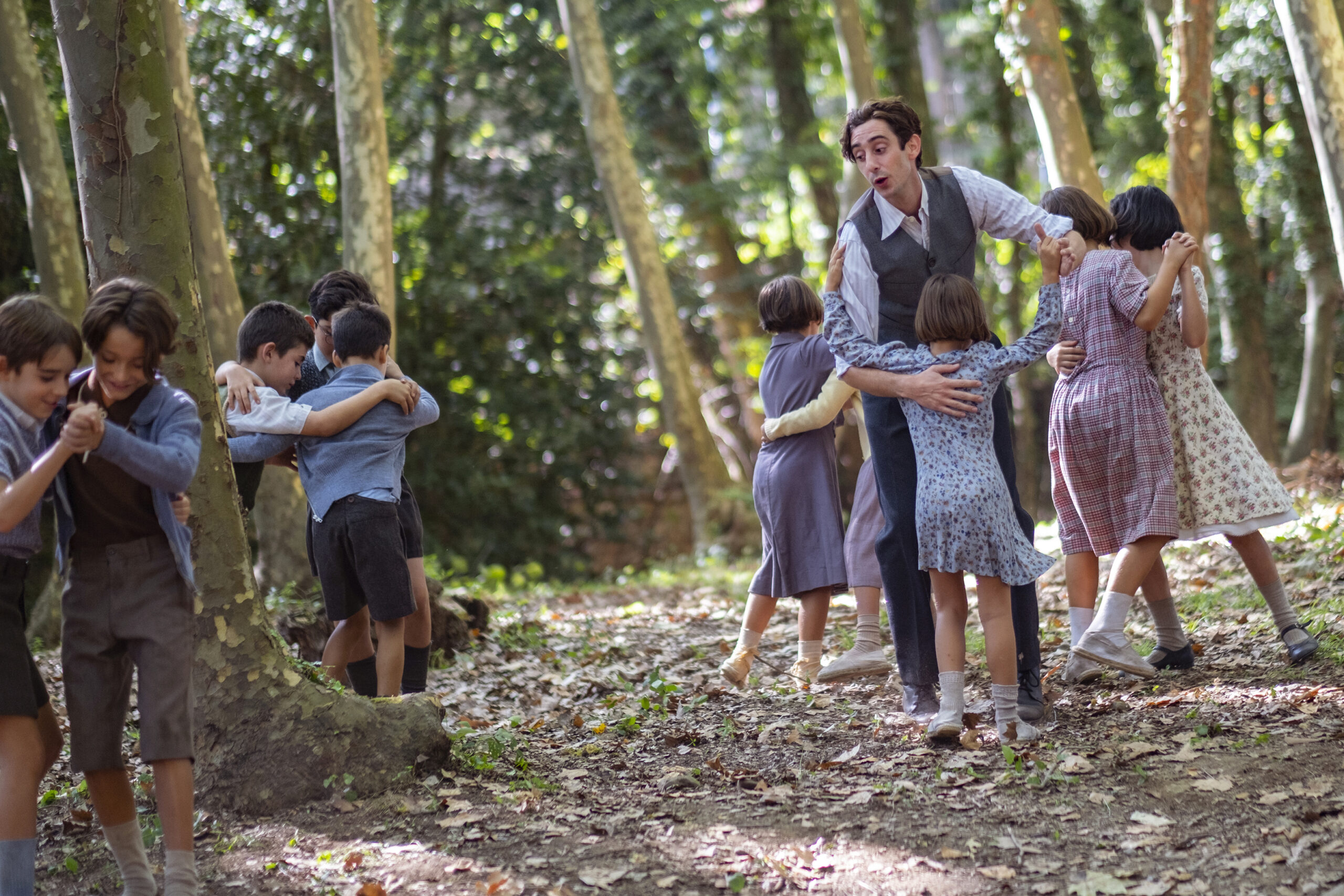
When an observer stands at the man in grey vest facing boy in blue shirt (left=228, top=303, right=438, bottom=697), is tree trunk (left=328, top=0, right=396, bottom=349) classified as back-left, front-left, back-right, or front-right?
front-right

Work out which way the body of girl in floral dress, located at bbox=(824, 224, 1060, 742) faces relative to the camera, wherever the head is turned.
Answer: away from the camera

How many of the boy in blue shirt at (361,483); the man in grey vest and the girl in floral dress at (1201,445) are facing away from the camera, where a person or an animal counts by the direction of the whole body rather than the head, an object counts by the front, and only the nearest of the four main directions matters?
1

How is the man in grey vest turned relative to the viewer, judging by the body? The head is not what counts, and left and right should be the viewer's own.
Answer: facing the viewer

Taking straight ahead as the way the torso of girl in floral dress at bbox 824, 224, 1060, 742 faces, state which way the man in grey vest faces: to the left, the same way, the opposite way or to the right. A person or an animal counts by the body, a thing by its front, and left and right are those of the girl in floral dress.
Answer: the opposite way

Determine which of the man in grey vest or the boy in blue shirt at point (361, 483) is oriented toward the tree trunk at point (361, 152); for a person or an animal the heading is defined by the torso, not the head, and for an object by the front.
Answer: the boy in blue shirt

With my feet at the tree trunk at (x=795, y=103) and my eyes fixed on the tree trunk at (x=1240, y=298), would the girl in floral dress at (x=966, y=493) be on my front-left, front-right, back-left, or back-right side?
front-right

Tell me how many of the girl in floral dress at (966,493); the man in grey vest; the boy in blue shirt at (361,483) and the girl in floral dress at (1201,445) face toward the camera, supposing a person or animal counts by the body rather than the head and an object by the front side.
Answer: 1

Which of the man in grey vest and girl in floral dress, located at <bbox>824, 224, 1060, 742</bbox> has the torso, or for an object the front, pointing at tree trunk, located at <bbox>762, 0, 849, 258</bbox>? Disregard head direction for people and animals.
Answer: the girl in floral dress

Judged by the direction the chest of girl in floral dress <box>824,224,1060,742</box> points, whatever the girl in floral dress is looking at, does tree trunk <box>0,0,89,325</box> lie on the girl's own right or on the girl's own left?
on the girl's own left

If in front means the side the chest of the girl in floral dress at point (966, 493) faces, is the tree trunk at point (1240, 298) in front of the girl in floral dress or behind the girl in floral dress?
in front

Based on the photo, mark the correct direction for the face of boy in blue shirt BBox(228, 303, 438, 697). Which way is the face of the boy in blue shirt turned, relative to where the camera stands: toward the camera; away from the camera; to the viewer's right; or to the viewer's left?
away from the camera

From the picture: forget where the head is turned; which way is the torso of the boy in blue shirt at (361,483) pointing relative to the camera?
away from the camera

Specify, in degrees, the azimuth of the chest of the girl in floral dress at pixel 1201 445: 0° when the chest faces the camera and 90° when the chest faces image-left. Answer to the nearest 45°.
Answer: approximately 90°

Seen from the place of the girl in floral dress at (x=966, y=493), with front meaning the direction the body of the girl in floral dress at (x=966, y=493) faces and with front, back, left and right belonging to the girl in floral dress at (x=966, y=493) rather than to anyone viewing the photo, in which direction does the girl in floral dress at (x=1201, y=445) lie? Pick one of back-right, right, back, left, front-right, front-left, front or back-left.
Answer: front-right
